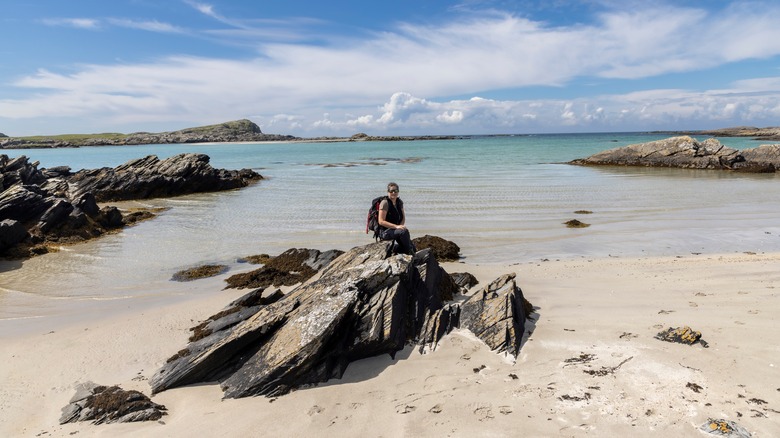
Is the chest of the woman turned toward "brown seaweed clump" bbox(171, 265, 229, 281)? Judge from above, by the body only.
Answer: no

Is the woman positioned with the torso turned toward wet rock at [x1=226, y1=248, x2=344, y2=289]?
no

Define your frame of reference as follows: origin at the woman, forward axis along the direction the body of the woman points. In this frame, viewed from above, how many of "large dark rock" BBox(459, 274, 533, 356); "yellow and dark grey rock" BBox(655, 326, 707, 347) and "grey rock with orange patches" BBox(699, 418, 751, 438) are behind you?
0

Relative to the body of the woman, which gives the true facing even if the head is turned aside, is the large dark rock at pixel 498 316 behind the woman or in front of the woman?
in front

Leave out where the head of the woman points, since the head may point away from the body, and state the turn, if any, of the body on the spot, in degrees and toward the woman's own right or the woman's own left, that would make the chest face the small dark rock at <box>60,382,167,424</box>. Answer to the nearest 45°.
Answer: approximately 90° to the woman's own right

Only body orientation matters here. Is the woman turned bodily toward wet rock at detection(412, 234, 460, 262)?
no

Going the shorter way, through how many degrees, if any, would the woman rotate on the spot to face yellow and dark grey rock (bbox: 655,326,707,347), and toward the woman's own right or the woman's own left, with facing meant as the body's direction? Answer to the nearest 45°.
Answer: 0° — they already face it

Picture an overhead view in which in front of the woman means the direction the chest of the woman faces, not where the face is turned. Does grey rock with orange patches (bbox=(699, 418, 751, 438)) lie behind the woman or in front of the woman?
in front

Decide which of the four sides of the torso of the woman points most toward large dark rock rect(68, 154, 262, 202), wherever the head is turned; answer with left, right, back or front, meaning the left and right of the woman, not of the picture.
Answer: back

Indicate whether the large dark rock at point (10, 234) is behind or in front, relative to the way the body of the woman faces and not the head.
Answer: behind

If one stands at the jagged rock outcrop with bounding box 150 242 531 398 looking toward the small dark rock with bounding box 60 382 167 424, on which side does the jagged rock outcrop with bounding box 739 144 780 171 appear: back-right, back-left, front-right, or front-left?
back-right

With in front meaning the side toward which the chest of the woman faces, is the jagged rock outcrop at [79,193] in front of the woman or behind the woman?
behind

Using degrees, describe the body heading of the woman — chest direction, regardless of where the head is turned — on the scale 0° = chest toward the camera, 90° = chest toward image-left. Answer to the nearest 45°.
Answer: approximately 315°

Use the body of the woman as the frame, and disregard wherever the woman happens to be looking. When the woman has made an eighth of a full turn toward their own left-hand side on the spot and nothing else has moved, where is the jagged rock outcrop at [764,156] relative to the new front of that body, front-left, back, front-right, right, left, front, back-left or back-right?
front-left
